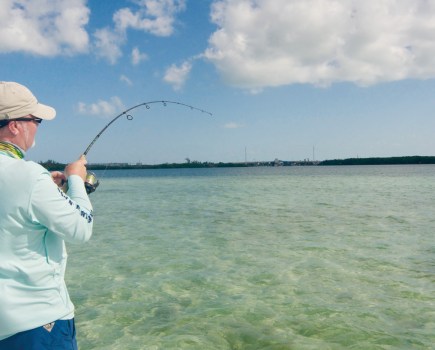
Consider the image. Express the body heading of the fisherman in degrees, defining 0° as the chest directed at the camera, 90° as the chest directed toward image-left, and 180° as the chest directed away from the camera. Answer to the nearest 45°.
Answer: approximately 225°
